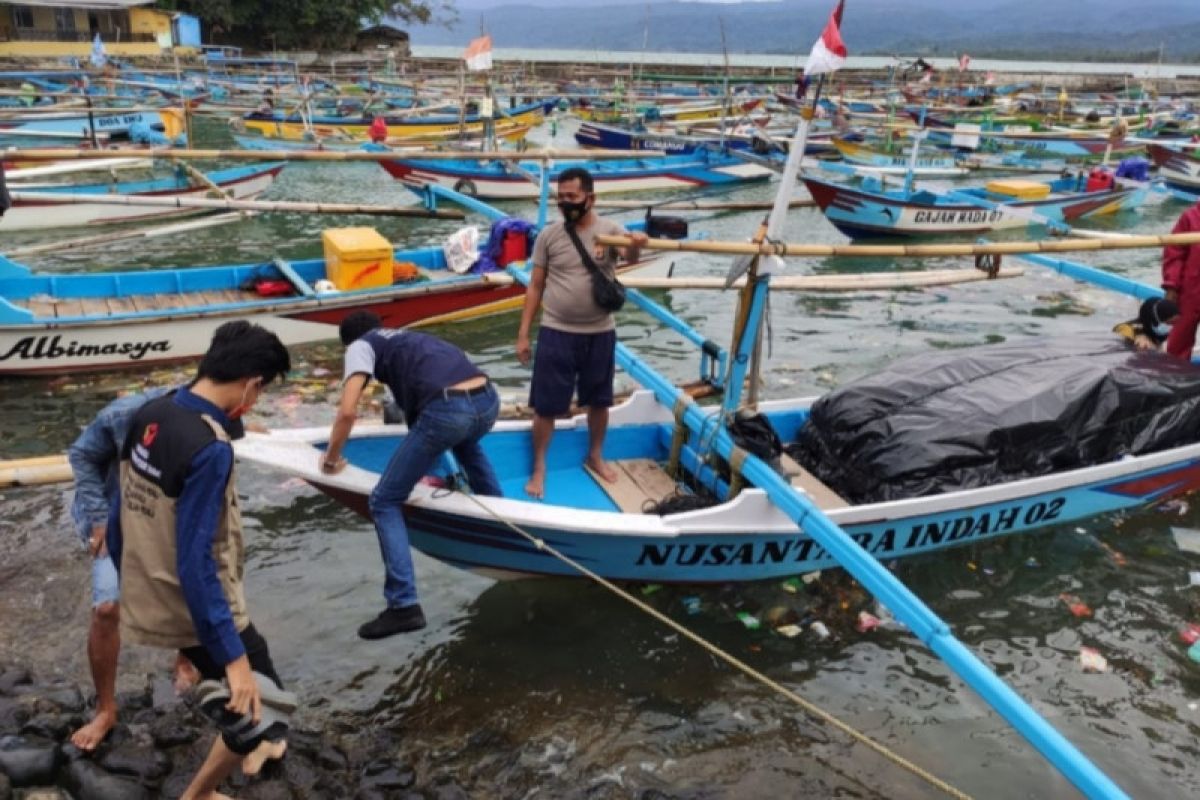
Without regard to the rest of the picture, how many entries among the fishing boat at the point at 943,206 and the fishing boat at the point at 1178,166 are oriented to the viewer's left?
2

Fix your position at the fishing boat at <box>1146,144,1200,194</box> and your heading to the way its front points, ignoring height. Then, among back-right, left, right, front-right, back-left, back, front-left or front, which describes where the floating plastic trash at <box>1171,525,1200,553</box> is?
left

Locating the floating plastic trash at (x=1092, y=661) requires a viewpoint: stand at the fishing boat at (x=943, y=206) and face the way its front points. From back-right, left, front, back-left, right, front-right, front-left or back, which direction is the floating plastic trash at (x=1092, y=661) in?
left

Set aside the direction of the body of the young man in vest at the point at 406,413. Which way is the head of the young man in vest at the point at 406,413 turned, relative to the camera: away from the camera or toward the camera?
away from the camera

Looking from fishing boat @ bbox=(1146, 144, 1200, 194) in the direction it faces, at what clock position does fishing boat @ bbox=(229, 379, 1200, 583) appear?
fishing boat @ bbox=(229, 379, 1200, 583) is roughly at 9 o'clock from fishing boat @ bbox=(1146, 144, 1200, 194).

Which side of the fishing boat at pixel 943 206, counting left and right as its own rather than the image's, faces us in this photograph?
left

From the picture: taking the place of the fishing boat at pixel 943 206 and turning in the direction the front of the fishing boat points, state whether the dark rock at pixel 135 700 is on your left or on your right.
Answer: on your left

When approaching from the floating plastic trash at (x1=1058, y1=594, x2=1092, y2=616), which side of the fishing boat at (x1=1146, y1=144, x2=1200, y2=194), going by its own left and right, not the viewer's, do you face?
left

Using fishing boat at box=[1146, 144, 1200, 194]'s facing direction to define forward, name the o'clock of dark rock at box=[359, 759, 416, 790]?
The dark rock is roughly at 9 o'clock from the fishing boat.

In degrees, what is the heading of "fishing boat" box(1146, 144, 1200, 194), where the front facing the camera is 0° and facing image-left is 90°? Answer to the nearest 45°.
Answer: approximately 90°
